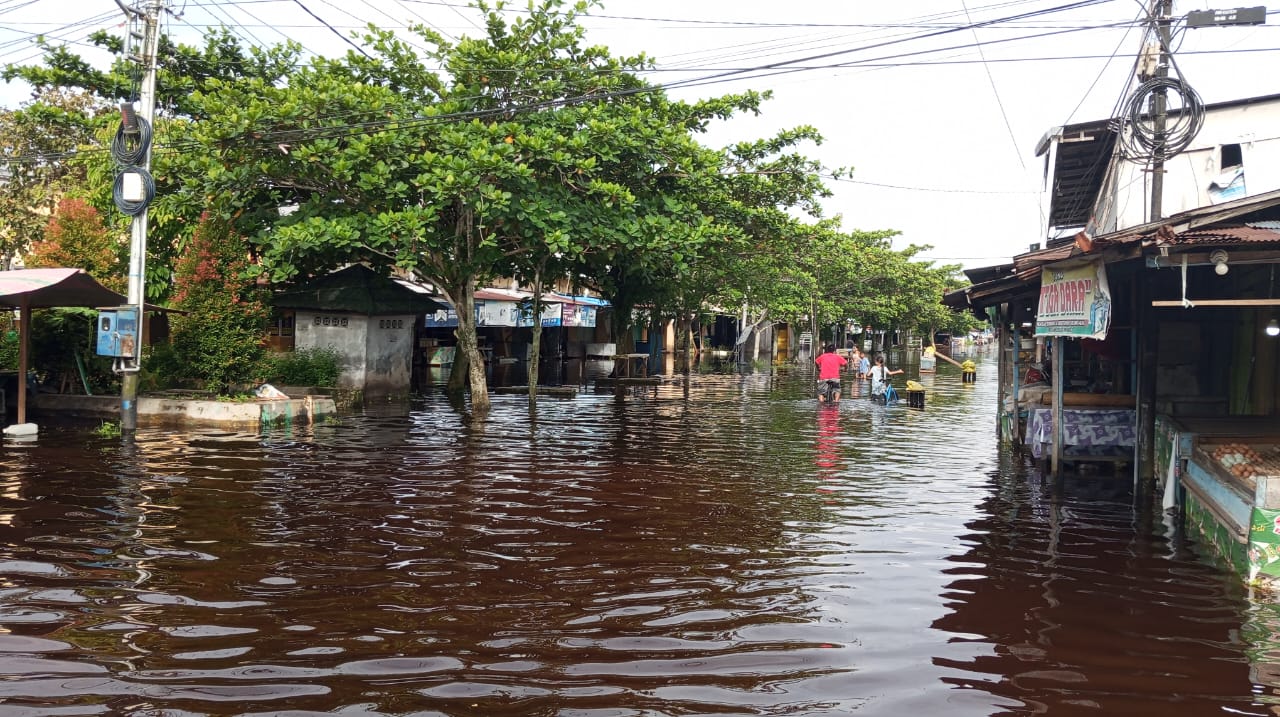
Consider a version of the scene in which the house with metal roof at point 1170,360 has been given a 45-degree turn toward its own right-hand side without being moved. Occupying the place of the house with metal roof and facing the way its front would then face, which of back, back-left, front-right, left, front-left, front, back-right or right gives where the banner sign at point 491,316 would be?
front-right

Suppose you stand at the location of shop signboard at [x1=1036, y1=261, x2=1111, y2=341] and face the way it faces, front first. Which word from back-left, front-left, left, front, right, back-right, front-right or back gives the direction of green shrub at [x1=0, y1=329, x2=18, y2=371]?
front-right

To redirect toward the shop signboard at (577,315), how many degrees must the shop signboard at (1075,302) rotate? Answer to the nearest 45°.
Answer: approximately 90° to its right

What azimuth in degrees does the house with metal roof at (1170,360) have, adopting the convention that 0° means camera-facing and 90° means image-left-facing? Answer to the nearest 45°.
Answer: approximately 45°

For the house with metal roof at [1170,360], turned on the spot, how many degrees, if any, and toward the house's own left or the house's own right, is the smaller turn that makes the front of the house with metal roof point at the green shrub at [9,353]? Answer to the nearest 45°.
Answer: approximately 45° to the house's own right

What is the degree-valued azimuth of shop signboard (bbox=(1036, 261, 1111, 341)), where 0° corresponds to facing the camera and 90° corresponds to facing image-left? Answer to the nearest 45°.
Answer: approximately 45°

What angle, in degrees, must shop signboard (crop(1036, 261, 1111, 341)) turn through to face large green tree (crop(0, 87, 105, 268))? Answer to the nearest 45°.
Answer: approximately 45° to its right

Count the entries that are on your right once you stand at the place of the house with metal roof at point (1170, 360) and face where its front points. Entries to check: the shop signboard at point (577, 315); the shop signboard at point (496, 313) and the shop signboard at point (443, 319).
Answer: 3

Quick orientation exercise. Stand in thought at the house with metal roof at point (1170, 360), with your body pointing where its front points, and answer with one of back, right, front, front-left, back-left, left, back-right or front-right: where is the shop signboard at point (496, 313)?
right
